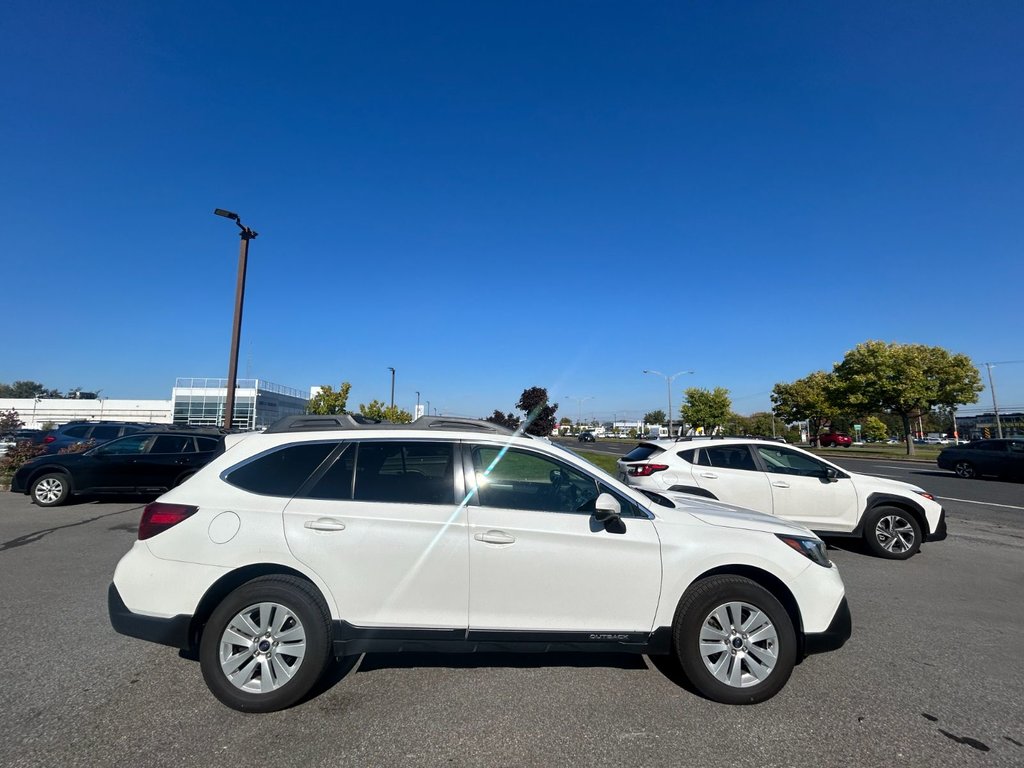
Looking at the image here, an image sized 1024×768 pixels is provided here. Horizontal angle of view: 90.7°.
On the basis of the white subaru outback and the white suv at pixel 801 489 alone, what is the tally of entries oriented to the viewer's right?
2

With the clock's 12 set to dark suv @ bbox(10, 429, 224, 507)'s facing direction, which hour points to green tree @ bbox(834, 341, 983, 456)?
The green tree is roughly at 6 o'clock from the dark suv.

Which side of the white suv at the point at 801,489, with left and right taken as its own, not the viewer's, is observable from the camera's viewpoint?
right

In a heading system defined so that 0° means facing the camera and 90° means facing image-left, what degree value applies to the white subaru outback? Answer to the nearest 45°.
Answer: approximately 270°

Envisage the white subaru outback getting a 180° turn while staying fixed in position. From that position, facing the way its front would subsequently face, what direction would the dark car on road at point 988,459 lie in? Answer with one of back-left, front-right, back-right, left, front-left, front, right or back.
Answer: back-right

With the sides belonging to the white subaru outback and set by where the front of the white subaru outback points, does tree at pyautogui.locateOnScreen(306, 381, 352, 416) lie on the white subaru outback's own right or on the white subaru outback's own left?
on the white subaru outback's own left

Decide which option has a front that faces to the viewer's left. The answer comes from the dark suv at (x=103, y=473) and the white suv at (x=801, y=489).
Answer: the dark suv

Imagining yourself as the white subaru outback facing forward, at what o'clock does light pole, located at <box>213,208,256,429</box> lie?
The light pole is roughly at 8 o'clock from the white subaru outback.

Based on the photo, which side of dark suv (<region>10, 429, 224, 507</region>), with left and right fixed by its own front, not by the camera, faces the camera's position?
left

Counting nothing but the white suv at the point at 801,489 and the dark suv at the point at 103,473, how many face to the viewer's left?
1

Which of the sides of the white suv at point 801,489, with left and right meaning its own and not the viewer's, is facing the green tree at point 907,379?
left

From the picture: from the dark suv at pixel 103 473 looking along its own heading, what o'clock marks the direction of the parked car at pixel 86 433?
The parked car is roughly at 3 o'clock from the dark suv.

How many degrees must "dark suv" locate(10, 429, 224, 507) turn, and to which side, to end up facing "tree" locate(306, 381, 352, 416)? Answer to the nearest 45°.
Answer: approximately 135° to its right

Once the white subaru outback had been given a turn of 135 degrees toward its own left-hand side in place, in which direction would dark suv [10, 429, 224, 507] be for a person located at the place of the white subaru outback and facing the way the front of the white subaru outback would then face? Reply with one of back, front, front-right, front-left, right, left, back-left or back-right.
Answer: front
